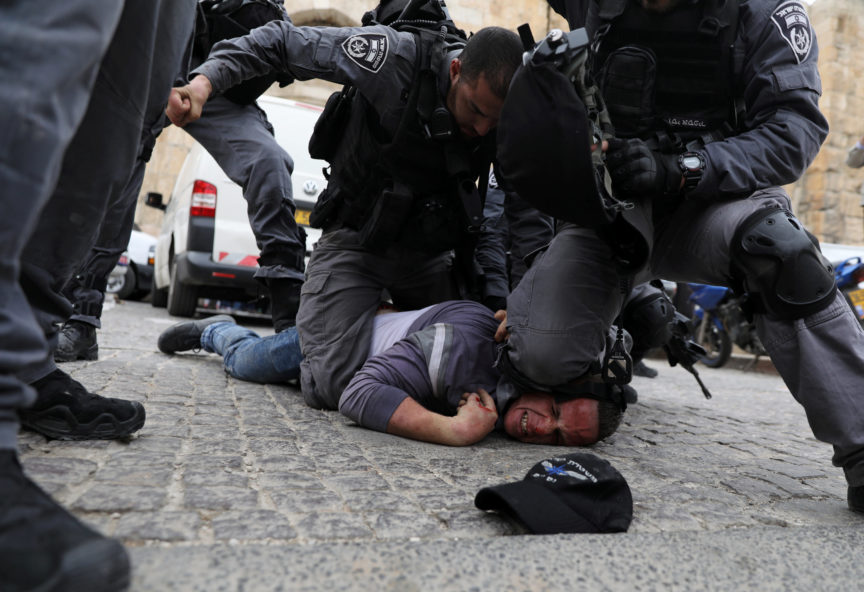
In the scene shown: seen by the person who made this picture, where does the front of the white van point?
facing away from the viewer and to the left of the viewer

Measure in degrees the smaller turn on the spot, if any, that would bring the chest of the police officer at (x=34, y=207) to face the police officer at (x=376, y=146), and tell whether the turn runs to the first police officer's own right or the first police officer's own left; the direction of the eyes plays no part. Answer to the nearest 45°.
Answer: approximately 45° to the first police officer's own left

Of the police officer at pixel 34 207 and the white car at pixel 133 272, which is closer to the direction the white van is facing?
the white car

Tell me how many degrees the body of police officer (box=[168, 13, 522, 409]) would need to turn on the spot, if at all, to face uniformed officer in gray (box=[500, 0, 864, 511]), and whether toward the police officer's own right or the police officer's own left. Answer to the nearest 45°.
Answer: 0° — they already face them

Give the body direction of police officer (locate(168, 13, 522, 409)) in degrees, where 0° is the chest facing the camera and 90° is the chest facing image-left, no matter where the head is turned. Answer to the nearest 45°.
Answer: approximately 315°

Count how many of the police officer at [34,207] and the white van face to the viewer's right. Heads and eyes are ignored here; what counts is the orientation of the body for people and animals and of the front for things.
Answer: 1

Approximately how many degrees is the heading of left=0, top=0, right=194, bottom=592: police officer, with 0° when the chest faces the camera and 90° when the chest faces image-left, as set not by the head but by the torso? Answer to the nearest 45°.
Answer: approximately 270°

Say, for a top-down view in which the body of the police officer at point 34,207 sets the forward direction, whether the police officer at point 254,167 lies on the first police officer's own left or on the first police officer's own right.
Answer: on the first police officer's own left
